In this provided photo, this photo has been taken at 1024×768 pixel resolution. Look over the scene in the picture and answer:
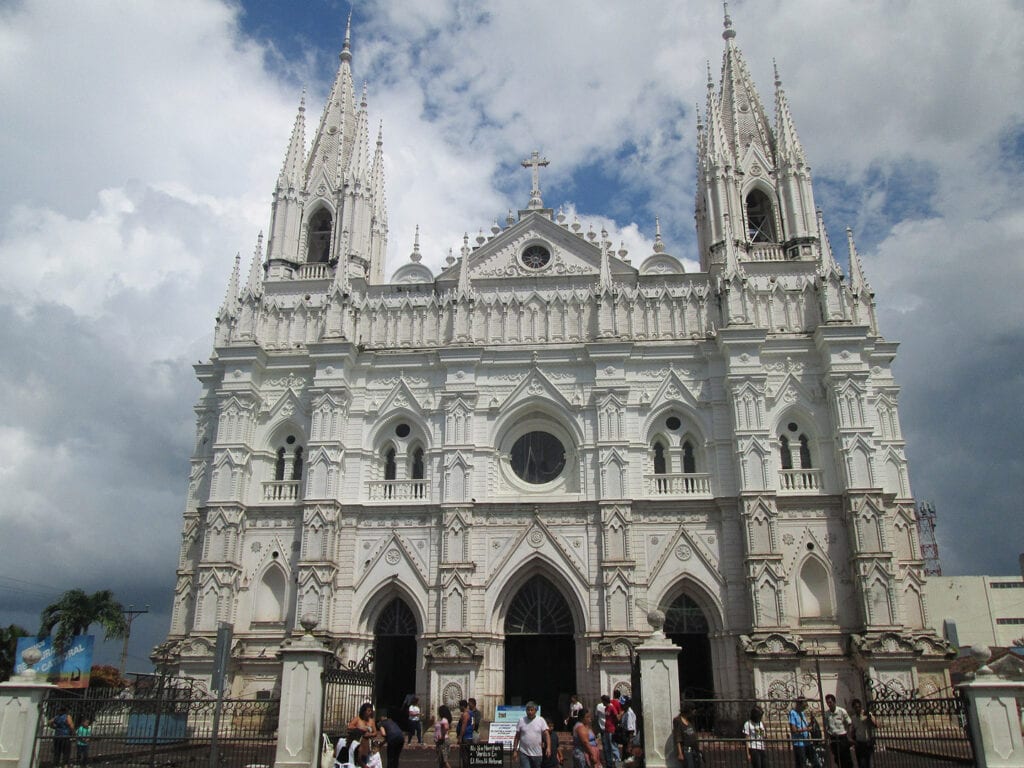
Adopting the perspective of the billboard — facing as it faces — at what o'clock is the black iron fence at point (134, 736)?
The black iron fence is roughly at 12 o'clock from the billboard.

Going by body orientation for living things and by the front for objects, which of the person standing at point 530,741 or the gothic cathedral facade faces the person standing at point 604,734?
the gothic cathedral facade

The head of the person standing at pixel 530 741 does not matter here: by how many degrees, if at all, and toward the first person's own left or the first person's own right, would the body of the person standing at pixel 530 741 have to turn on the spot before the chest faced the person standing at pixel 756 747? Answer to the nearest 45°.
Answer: approximately 90° to the first person's own left

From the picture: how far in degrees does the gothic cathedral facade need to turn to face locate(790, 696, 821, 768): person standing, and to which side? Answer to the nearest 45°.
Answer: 0° — it already faces them

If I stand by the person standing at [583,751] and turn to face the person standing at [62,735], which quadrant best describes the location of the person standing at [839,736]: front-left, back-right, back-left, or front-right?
back-right

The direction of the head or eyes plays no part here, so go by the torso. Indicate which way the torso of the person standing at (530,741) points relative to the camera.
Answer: toward the camera

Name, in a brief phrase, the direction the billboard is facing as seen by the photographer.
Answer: facing the viewer

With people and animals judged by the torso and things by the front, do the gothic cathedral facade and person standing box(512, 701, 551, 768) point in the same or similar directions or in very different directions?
same or similar directions

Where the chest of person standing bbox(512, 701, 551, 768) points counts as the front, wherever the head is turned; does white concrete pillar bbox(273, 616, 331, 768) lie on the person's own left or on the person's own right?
on the person's own right

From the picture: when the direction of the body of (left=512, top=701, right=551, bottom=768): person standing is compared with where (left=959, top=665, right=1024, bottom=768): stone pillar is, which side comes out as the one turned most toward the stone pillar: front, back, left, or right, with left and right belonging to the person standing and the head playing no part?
left

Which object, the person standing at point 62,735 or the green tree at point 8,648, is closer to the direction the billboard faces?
the person standing
